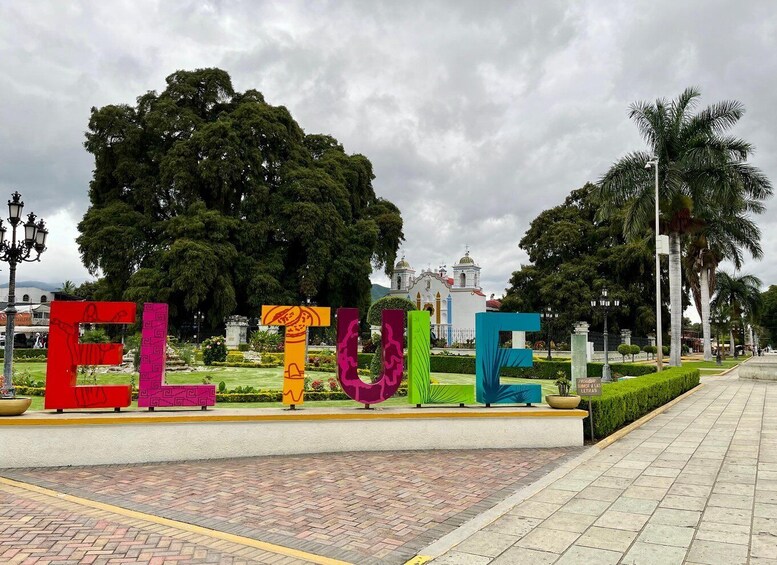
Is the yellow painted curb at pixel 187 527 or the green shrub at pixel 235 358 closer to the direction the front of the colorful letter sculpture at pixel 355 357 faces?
the yellow painted curb

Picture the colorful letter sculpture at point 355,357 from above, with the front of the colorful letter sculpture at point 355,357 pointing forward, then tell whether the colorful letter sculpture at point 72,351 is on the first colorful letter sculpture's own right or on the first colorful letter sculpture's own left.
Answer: on the first colorful letter sculpture's own right

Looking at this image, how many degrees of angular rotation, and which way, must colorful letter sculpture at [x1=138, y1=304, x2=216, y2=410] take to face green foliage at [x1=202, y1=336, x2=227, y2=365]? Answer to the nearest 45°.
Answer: approximately 180°

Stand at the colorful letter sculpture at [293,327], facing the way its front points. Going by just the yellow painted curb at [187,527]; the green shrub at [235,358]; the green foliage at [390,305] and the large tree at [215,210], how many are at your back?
3

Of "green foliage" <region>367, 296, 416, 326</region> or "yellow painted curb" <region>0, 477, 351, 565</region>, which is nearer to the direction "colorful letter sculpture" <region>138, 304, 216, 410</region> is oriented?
the yellow painted curb

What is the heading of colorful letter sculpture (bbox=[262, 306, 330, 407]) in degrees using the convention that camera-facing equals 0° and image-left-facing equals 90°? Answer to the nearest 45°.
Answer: approximately 0°

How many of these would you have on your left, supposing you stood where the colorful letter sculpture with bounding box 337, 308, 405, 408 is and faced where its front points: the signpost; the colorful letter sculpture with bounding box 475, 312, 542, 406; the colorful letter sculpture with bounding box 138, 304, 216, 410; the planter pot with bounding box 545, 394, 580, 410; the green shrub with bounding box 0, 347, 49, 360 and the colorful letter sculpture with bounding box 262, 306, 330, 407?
3
